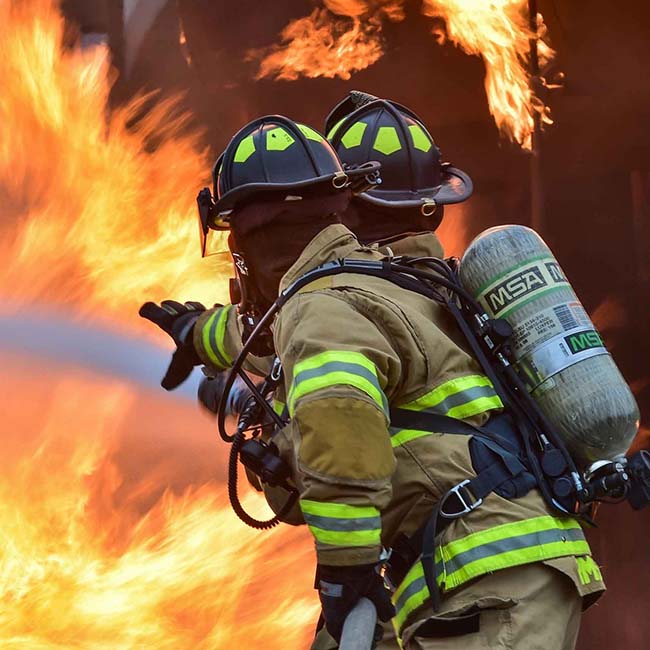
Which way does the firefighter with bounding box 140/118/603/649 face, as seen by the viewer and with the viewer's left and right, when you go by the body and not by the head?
facing to the left of the viewer

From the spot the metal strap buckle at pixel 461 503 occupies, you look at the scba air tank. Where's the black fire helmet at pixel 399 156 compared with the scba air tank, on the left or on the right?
left
